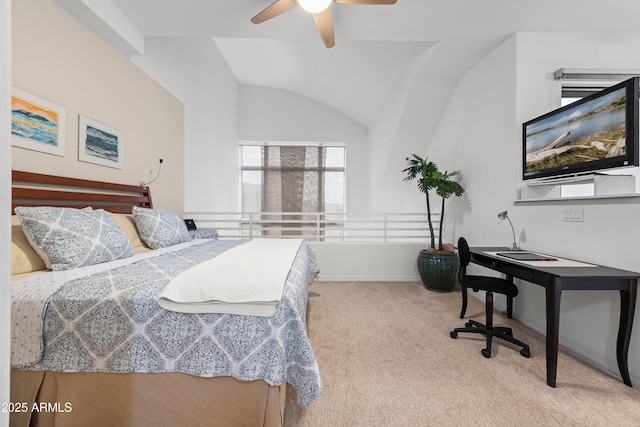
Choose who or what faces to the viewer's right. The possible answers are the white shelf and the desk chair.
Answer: the desk chair

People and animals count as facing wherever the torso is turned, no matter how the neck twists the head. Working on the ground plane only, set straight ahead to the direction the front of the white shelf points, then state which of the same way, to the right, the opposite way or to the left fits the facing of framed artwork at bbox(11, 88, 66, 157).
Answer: the opposite way

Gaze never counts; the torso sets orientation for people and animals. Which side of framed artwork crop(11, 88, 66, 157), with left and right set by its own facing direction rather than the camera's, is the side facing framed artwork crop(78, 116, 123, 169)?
left

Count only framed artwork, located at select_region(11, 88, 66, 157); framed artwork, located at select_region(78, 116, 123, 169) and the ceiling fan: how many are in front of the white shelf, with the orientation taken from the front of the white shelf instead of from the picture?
3

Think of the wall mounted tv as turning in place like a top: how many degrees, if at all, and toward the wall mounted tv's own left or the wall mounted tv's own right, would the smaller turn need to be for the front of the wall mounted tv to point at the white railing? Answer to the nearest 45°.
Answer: approximately 45° to the wall mounted tv's own right

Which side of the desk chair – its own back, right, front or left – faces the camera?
right

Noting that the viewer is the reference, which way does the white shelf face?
facing the viewer and to the left of the viewer

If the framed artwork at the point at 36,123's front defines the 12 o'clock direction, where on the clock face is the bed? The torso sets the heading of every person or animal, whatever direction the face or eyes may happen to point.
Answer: The bed is roughly at 1 o'clock from the framed artwork.

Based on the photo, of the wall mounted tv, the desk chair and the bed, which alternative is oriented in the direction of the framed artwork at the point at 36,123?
the wall mounted tv

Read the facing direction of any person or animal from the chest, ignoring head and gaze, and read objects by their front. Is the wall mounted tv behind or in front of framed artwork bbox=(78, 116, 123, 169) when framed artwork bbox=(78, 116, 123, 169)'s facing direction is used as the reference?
in front

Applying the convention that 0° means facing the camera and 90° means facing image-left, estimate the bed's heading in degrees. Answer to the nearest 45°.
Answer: approximately 315°

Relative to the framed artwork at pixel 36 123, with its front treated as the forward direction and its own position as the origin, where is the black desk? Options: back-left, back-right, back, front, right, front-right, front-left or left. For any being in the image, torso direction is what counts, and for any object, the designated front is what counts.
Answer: front

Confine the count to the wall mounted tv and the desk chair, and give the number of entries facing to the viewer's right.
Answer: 1

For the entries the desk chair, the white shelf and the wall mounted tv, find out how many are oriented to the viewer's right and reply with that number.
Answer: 1

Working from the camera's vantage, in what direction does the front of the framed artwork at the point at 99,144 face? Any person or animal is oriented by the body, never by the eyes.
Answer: facing the viewer and to the right of the viewer

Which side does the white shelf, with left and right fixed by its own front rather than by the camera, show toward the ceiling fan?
front

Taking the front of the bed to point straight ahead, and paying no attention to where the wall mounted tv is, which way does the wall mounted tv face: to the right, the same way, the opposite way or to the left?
the opposite way
